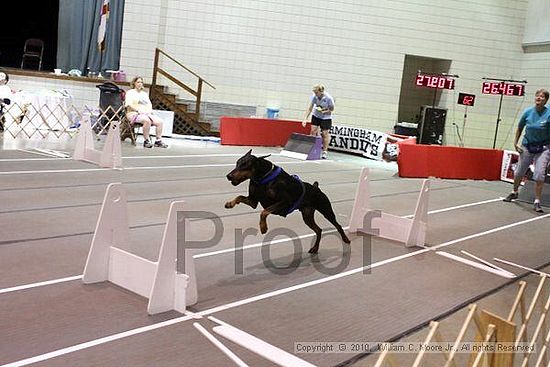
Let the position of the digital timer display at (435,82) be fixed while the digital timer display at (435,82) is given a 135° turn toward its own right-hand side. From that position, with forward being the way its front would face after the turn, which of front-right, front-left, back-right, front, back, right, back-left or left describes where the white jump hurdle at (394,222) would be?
back-left

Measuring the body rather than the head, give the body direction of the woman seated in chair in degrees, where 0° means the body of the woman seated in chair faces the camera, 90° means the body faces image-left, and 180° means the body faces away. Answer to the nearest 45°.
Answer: approximately 315°

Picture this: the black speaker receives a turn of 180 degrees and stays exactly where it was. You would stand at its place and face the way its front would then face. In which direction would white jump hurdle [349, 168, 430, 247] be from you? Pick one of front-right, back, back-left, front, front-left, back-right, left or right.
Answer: back

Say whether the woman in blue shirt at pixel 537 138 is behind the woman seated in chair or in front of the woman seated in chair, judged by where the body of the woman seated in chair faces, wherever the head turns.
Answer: in front

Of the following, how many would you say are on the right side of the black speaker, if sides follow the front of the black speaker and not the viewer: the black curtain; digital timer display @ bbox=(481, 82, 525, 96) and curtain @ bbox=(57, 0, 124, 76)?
2

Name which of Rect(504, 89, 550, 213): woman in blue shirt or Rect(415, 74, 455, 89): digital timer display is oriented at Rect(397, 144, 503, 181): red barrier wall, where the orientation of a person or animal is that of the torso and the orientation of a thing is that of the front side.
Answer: the digital timer display

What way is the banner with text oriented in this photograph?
toward the camera

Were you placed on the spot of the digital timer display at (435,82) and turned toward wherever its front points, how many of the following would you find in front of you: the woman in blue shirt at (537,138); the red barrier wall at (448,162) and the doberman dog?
3

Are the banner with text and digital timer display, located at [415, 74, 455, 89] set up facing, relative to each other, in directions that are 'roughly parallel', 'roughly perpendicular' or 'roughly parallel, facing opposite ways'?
roughly parallel

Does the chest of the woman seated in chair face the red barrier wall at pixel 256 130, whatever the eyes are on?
no

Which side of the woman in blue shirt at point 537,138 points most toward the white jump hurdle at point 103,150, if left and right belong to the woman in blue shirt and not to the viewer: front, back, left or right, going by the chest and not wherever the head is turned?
right

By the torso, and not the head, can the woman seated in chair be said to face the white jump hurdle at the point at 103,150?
no

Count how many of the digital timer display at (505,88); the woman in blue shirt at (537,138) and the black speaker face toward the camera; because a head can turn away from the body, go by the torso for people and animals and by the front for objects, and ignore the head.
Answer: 3

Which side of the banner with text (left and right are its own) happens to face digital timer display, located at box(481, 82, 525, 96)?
left

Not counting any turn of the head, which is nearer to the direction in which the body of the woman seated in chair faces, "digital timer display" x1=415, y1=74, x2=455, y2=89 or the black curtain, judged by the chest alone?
the digital timer display

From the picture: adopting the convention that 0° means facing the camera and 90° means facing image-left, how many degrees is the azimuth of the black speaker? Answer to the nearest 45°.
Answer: approximately 0°
